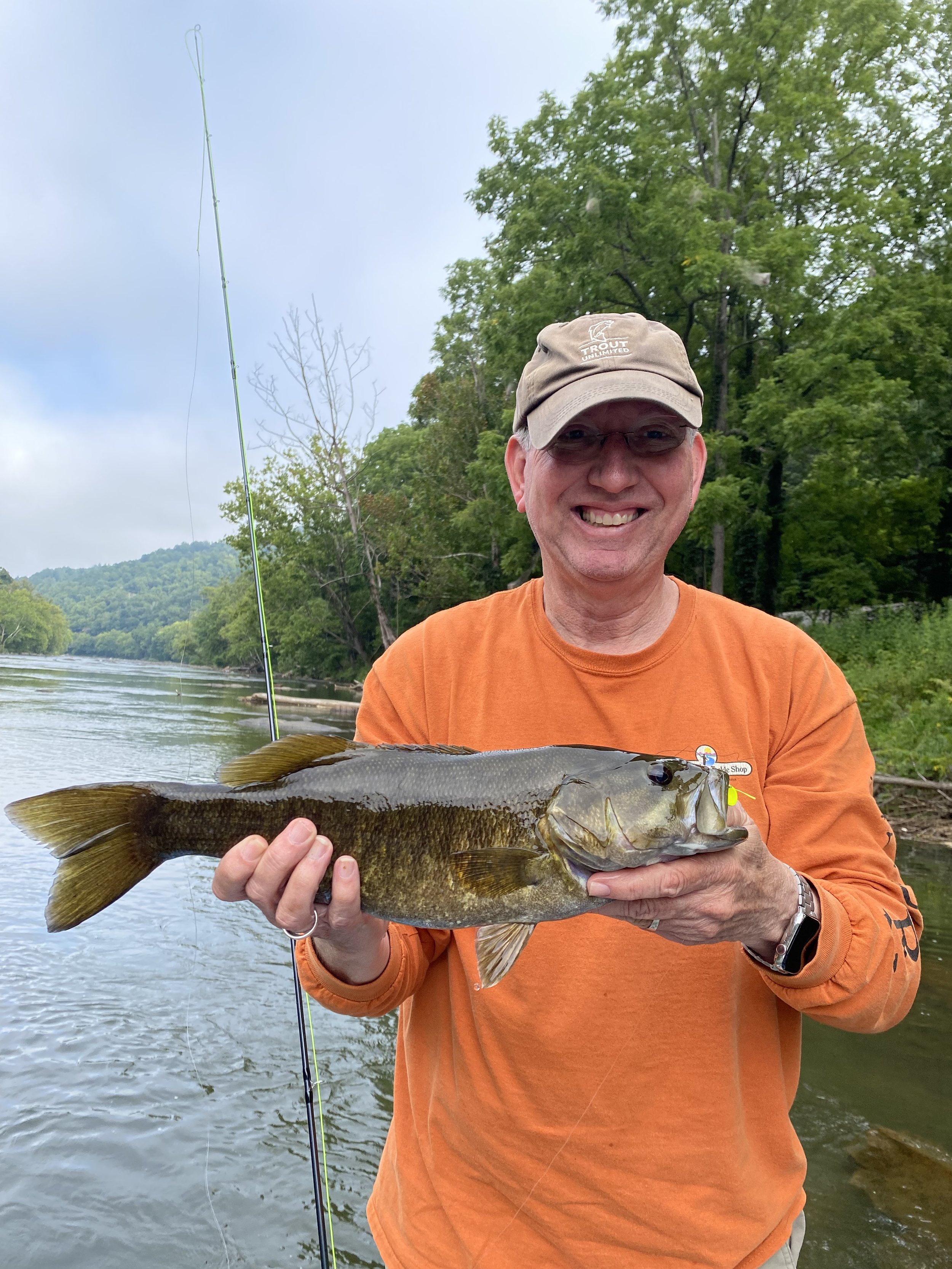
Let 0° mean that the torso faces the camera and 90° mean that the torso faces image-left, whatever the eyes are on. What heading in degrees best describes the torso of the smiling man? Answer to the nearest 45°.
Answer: approximately 0°

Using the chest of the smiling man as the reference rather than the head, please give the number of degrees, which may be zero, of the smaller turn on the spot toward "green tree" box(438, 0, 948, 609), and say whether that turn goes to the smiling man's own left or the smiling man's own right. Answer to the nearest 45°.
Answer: approximately 180°

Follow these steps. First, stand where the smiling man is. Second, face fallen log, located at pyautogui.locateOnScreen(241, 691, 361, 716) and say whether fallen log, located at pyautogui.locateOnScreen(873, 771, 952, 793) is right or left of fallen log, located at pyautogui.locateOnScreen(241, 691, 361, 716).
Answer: right

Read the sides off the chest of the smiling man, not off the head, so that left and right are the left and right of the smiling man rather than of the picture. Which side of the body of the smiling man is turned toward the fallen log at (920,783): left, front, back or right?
back

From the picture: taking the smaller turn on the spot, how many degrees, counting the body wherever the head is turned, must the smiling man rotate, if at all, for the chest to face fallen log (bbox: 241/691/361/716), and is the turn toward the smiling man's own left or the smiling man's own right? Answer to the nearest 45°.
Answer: approximately 180°

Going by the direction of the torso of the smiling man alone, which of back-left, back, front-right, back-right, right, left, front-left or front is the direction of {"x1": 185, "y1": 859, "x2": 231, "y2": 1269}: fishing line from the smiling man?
back-right
